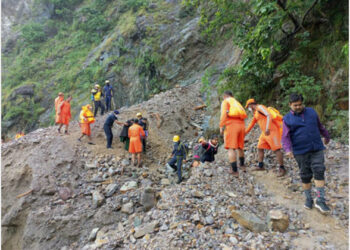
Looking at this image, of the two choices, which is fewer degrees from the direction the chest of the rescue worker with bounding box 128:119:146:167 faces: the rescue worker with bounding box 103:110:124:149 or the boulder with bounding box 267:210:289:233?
the rescue worker

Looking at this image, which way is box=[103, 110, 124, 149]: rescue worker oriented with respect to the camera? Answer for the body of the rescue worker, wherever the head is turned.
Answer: to the viewer's right

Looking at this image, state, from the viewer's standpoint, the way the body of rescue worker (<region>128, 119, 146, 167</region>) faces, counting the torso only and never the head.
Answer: away from the camera

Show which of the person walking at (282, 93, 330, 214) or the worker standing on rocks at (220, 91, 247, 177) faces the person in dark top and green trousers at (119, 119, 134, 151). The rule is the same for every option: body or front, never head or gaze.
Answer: the worker standing on rocks

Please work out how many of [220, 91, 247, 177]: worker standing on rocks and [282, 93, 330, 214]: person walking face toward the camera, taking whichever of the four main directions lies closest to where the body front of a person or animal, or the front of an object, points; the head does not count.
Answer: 1

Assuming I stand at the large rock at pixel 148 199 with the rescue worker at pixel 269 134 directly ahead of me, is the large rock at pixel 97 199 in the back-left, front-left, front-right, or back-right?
back-left

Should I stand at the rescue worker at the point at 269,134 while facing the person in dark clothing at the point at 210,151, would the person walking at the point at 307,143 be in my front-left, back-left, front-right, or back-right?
back-left
